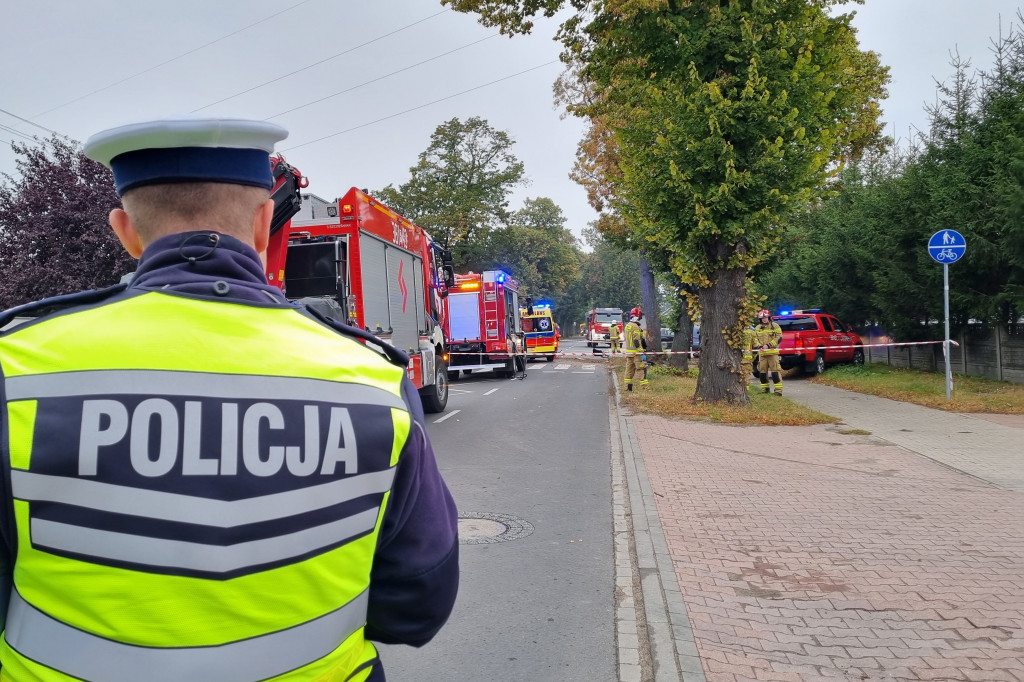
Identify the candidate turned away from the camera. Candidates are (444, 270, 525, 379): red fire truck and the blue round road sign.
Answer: the red fire truck

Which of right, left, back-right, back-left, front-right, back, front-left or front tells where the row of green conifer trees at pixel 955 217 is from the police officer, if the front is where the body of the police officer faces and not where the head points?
front-right

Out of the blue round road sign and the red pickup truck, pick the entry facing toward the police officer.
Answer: the blue round road sign

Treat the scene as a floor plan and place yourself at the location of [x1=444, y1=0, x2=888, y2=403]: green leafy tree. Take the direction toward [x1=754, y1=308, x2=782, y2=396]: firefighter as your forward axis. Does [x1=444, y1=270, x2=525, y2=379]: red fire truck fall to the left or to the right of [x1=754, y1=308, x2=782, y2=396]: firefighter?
left

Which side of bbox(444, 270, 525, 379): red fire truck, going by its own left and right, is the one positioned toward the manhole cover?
back

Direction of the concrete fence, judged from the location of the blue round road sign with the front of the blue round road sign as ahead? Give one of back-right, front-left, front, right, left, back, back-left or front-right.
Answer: back

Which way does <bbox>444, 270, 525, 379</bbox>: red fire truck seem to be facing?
away from the camera

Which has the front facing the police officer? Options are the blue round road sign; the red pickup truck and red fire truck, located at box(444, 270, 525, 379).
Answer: the blue round road sign

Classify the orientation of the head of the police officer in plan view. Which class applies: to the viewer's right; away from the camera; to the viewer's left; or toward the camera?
away from the camera

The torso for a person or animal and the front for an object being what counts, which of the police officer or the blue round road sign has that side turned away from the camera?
the police officer

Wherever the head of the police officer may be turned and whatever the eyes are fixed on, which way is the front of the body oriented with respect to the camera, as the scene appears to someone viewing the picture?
away from the camera

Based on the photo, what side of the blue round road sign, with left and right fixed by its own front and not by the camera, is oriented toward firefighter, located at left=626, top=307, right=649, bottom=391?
right

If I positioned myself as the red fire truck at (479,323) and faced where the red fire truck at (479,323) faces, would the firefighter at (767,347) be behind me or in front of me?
behind

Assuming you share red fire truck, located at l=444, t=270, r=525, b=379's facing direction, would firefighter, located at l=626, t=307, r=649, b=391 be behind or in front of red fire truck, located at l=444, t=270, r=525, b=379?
behind
